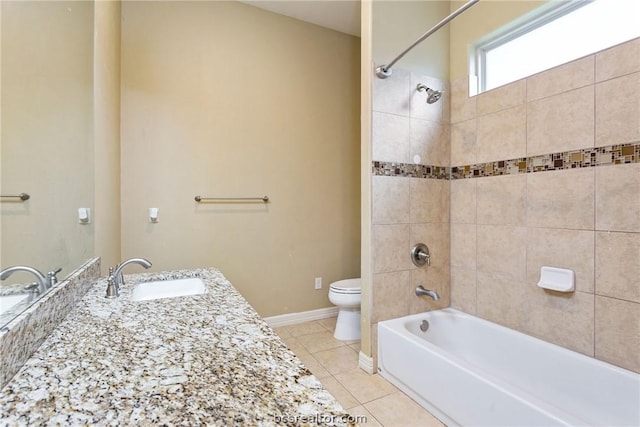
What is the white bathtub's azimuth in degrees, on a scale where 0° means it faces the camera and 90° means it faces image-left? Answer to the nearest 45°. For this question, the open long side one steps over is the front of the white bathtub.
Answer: approximately 45°

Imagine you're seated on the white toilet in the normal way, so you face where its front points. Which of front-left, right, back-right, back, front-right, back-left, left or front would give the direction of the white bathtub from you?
back-left
